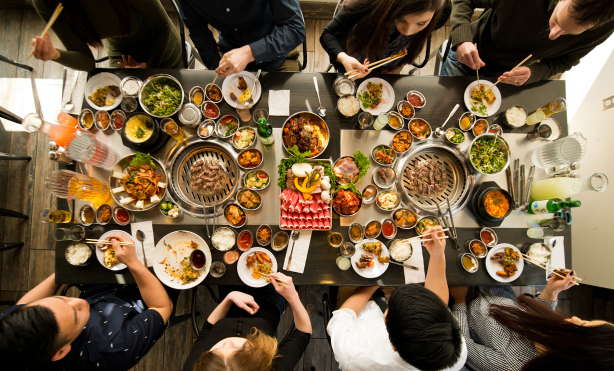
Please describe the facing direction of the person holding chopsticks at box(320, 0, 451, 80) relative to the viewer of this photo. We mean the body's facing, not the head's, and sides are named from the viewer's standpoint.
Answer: facing the viewer

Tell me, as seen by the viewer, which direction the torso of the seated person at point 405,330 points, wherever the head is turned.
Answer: away from the camera

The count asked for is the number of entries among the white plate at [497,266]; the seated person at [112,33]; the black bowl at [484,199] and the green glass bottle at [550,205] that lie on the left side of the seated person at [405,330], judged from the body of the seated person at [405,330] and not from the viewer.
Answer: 1

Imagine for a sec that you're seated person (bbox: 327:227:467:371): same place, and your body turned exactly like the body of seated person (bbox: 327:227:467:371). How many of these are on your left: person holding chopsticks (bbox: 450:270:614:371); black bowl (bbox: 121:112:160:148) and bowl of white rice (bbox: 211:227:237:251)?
2

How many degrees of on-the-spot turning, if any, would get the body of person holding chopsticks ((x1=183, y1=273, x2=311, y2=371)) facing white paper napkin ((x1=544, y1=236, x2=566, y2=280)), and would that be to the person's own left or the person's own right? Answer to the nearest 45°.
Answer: approximately 90° to the person's own right

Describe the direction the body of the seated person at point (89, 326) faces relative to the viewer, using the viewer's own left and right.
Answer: facing away from the viewer

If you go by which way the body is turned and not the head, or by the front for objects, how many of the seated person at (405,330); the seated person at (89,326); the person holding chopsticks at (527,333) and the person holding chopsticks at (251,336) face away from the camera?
4

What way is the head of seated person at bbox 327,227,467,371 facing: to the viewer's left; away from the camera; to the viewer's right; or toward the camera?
away from the camera

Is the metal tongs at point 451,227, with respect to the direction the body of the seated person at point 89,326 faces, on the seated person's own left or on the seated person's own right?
on the seated person's own right

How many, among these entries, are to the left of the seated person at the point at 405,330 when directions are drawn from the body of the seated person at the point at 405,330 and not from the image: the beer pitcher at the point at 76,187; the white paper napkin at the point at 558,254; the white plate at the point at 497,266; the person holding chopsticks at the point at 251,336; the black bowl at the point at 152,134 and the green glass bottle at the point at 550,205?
3

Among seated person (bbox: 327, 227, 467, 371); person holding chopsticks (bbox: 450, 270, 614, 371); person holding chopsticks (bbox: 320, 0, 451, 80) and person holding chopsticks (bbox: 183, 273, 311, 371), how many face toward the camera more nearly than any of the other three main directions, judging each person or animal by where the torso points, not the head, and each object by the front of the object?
1

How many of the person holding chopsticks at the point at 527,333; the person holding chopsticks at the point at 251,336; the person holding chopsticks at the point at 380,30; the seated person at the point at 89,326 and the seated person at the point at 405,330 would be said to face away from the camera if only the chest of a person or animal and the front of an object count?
4

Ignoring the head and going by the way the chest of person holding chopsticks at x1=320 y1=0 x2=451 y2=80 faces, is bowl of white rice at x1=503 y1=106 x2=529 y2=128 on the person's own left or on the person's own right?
on the person's own left

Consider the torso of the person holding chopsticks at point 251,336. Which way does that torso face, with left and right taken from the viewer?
facing away from the viewer

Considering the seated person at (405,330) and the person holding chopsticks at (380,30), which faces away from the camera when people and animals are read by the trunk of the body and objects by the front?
the seated person

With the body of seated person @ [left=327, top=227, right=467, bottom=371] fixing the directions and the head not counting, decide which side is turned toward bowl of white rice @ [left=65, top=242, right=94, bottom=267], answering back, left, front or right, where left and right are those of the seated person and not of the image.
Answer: left

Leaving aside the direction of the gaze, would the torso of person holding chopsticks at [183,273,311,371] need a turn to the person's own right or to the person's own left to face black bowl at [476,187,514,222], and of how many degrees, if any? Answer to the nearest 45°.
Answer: approximately 90° to the person's own right
